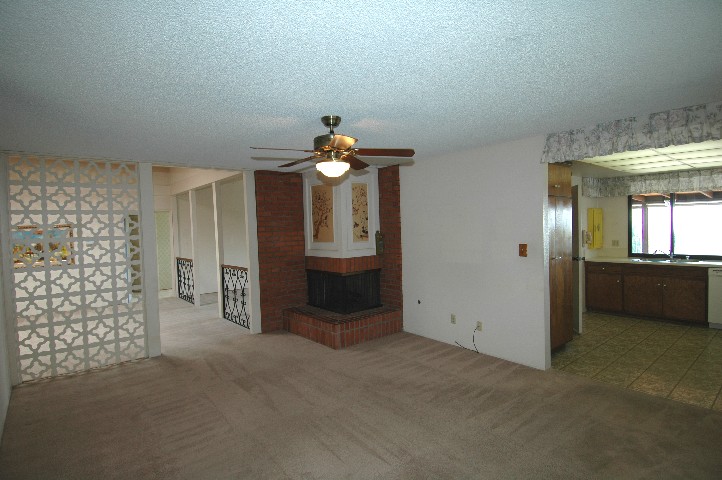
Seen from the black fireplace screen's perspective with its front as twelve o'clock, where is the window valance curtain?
The window valance curtain is roughly at 9 o'clock from the black fireplace screen.

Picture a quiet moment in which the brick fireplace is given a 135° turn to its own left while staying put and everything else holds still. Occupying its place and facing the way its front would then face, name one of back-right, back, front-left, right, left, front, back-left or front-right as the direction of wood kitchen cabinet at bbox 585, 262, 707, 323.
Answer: front-right

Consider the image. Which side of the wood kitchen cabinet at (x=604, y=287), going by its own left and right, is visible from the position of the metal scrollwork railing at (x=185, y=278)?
right

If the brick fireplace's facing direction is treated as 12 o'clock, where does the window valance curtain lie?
The window valance curtain is roughly at 9 o'clock from the brick fireplace.

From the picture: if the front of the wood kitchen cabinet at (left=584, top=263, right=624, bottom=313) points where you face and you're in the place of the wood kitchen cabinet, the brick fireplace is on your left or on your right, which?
on your right

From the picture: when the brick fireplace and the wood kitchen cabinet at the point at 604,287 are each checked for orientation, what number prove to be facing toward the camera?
2

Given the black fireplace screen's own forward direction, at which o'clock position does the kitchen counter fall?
The kitchen counter is roughly at 9 o'clock from the black fireplace screen.

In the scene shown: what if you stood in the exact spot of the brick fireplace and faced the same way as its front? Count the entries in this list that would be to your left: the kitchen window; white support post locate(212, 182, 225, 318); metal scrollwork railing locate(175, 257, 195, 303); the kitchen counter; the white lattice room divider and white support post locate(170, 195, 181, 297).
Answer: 2

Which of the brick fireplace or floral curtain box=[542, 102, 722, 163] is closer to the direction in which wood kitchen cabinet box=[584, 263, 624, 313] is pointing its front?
the floral curtain

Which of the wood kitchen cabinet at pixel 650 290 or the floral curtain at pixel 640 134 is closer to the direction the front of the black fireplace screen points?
the floral curtain

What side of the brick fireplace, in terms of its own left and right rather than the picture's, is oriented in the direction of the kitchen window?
left
